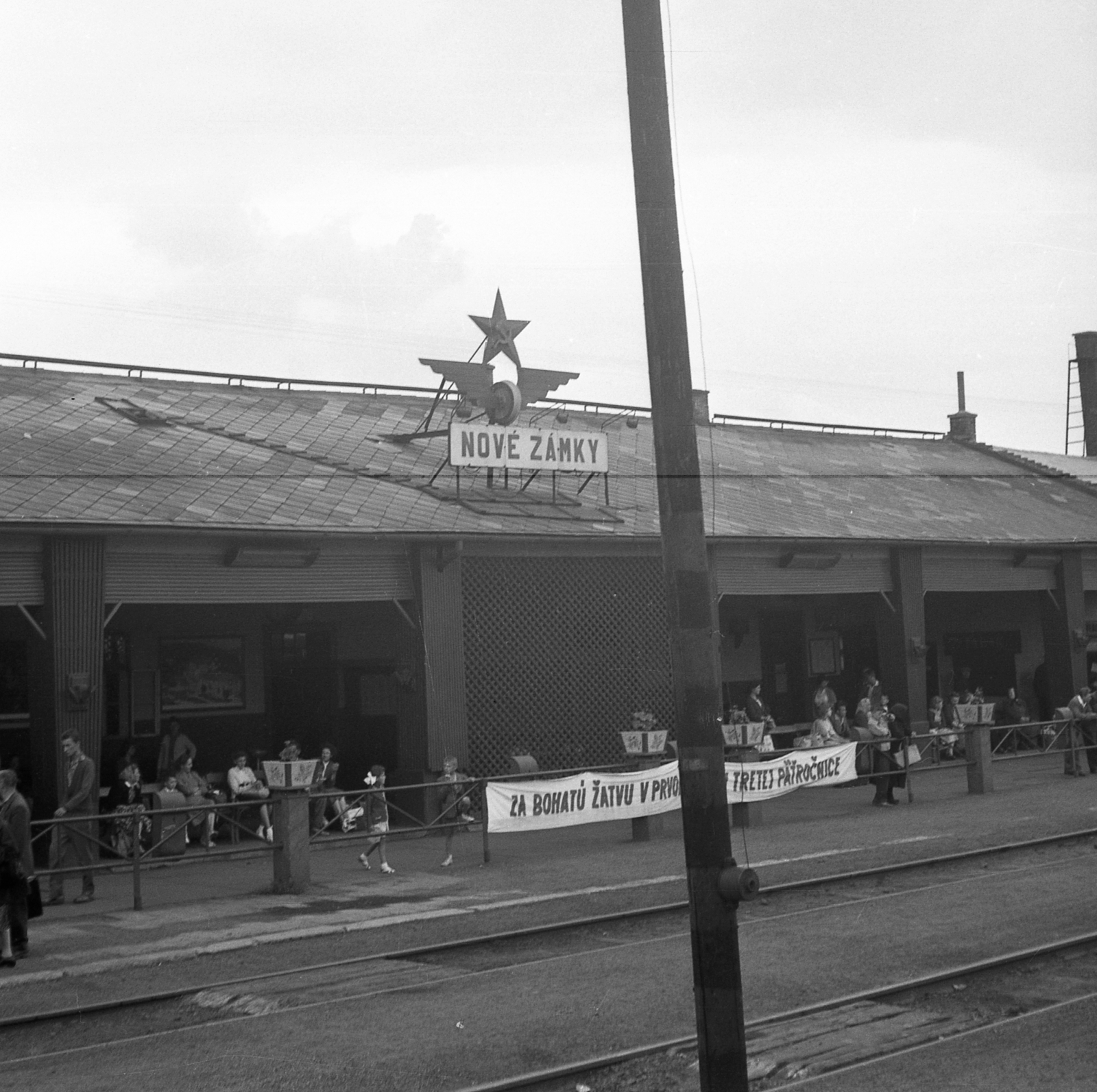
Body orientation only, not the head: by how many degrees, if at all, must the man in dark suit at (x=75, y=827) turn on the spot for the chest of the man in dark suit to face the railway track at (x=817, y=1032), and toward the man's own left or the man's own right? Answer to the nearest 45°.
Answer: approximately 90° to the man's own left

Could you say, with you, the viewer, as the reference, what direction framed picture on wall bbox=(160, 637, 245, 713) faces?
facing the viewer

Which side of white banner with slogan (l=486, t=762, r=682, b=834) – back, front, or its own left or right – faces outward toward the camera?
front

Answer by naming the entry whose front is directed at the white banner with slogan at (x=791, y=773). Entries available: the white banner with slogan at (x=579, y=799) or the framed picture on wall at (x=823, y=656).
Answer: the framed picture on wall

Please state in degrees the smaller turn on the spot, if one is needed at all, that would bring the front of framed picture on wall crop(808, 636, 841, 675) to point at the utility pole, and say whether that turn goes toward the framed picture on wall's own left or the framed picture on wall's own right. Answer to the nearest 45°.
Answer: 0° — it already faces it

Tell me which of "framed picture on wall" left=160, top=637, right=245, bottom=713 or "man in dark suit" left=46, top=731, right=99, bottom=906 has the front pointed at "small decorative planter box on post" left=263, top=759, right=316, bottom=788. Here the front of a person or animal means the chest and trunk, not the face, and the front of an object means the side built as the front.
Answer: the framed picture on wall

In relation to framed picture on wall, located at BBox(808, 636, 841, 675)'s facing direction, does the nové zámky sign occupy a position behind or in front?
in front

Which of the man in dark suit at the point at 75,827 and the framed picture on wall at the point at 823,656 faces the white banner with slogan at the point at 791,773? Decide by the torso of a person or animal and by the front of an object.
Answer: the framed picture on wall

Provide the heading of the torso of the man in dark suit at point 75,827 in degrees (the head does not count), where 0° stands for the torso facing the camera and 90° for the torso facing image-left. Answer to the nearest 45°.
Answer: approximately 45°

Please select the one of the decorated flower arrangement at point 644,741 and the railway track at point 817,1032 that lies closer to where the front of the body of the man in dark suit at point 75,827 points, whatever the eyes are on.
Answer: the railway track

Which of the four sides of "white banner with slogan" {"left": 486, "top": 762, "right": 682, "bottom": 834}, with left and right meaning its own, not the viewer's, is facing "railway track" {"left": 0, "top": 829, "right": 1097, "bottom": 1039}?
front

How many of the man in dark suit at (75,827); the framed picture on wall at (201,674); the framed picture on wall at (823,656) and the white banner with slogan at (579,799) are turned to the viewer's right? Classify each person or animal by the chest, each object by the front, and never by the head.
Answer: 0

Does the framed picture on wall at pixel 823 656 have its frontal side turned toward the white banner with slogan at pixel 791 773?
yes

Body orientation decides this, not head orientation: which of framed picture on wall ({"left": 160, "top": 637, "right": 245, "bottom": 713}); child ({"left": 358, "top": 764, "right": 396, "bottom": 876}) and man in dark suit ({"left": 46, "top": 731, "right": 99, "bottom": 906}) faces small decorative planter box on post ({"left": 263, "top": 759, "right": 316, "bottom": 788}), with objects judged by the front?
the framed picture on wall

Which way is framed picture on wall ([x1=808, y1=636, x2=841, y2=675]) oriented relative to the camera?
toward the camera

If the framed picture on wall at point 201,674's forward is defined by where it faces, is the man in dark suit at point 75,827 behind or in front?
in front
